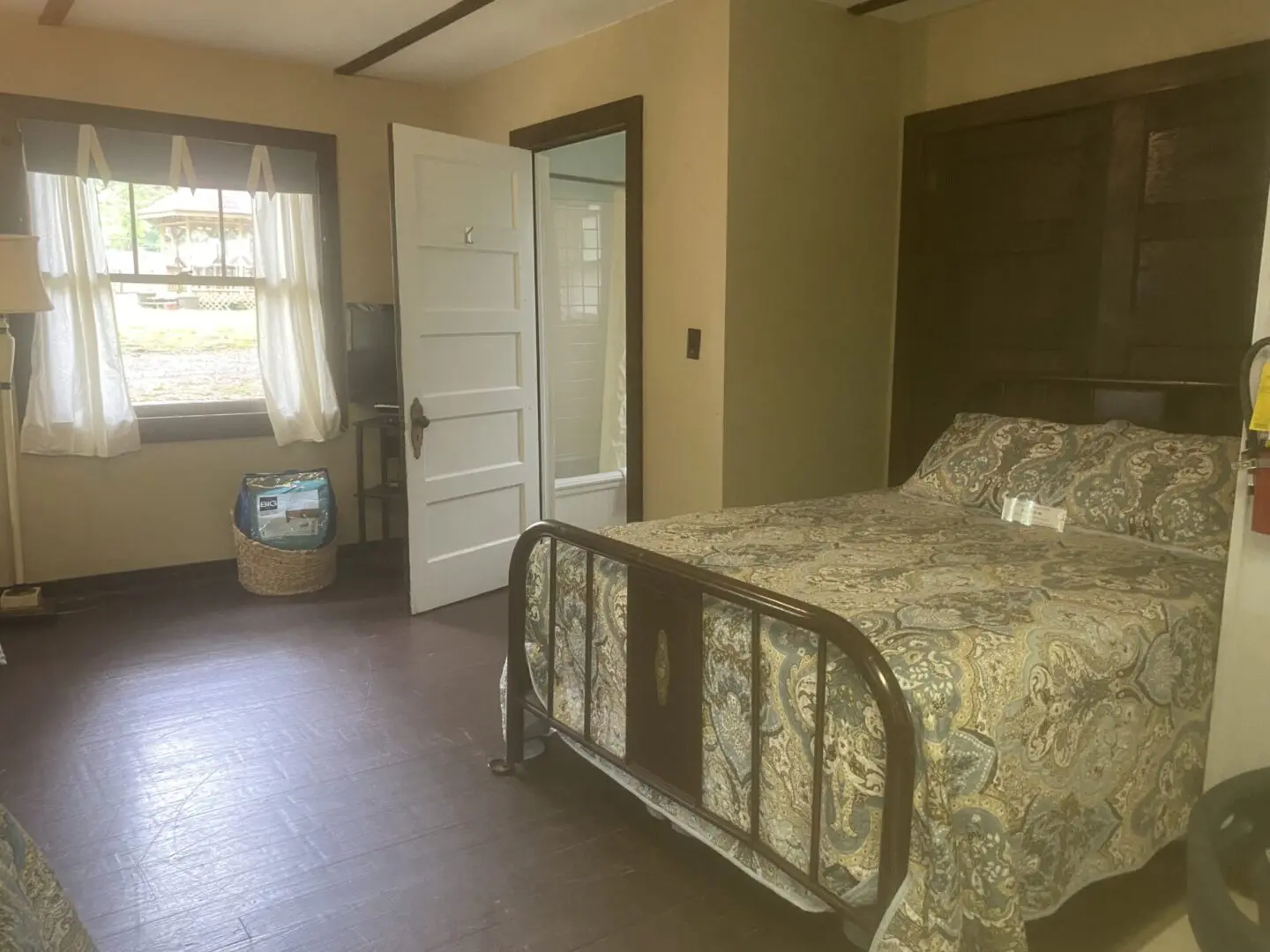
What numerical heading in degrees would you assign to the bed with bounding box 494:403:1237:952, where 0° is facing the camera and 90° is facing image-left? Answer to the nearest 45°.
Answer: approximately 45°

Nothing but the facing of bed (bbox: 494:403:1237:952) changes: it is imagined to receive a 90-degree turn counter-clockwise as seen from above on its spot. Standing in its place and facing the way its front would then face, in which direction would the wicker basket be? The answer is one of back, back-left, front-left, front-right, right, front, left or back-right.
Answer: back

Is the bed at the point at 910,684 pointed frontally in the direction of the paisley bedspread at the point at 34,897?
yes

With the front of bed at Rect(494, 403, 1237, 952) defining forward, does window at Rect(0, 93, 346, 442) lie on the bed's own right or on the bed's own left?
on the bed's own right

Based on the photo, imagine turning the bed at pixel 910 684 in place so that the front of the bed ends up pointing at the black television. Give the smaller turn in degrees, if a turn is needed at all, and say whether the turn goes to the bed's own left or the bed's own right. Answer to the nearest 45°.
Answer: approximately 90° to the bed's own right

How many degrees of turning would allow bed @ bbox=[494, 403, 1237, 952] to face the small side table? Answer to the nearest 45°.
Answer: approximately 90° to its right

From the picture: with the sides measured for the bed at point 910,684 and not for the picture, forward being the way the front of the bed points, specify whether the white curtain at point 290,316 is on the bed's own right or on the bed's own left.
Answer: on the bed's own right
